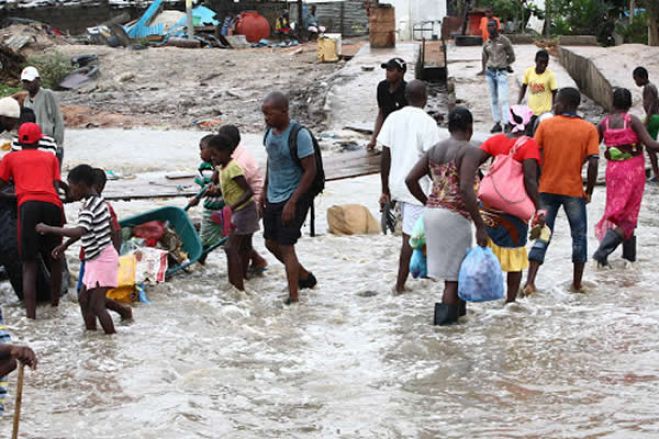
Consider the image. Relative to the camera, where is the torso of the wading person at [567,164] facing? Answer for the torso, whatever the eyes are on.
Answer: away from the camera

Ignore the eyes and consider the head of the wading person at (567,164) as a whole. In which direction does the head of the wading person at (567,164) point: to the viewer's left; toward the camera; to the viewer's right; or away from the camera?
away from the camera

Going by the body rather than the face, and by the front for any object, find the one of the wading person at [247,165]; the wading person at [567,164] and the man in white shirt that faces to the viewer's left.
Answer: the wading person at [247,165]

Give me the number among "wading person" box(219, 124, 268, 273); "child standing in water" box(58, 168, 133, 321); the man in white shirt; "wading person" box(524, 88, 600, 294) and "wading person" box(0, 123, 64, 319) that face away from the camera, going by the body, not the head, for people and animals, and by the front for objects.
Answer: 3

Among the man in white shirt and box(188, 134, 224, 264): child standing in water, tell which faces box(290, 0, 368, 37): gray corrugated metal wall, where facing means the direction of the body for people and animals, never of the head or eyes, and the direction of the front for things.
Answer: the man in white shirt

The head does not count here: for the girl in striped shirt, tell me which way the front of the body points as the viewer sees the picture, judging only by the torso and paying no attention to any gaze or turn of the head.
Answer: to the viewer's left

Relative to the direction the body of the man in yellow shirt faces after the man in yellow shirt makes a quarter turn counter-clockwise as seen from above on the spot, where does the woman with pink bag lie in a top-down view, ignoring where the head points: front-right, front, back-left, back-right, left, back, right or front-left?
right

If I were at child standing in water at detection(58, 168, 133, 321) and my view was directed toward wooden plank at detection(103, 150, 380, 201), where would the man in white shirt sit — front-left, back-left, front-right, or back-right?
front-right

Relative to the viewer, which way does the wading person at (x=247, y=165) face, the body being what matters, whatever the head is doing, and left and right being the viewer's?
facing to the left of the viewer

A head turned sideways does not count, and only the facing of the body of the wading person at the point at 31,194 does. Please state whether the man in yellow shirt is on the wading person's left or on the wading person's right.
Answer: on the wading person's right

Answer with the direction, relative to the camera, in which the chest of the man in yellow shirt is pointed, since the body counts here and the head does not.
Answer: toward the camera

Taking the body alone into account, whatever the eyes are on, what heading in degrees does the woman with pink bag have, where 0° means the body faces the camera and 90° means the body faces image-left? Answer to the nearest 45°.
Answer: approximately 180°

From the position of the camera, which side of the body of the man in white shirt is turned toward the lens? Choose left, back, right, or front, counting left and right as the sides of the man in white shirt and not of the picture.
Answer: back

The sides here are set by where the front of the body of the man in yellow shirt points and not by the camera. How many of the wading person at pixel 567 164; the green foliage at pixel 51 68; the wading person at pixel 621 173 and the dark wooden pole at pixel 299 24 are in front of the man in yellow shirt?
2
